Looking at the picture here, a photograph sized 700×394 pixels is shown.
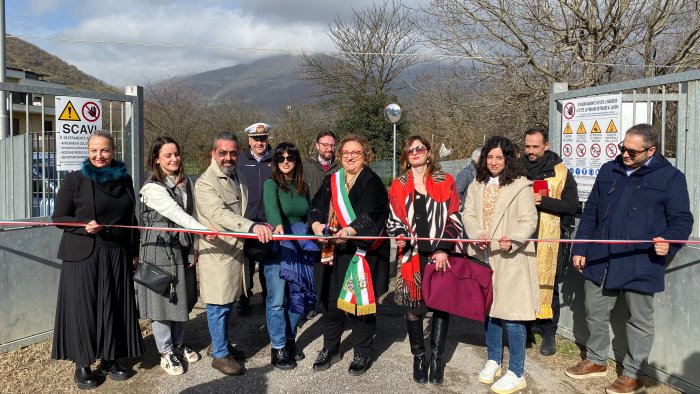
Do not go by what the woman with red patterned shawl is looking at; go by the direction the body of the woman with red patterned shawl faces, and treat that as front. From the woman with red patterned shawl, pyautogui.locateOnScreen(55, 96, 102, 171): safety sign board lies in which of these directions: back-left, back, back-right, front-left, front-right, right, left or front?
right

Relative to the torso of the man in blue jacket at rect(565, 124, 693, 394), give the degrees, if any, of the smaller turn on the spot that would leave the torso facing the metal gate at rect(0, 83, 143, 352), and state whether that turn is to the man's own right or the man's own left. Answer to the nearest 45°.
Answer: approximately 45° to the man's own right

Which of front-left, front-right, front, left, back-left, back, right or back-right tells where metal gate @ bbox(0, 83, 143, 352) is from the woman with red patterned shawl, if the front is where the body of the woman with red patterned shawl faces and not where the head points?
right

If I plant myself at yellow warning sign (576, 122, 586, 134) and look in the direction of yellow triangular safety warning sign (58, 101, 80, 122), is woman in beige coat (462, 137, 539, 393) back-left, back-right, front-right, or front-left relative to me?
front-left

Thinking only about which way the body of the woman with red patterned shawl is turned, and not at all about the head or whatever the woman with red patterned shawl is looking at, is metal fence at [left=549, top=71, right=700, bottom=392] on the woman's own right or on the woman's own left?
on the woman's own left

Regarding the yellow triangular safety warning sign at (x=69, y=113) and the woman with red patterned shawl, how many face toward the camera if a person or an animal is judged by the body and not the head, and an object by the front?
2

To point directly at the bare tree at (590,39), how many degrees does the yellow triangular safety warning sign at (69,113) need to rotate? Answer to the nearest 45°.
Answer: approximately 90° to its left

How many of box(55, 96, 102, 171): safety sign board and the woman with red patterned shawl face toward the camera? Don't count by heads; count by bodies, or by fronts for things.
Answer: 2

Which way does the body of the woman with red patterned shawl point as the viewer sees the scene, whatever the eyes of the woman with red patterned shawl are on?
toward the camera

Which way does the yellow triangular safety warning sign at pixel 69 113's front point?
toward the camera
